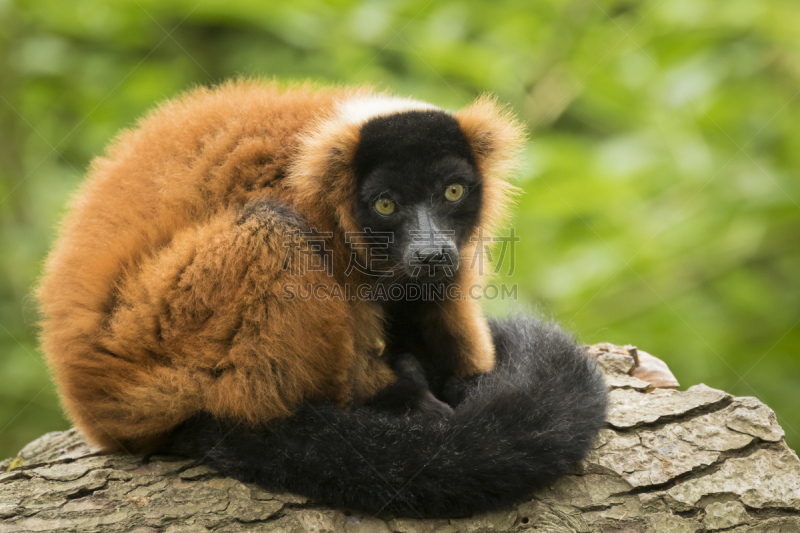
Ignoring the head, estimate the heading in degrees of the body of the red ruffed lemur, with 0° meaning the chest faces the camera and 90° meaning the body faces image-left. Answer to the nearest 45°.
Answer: approximately 315°
